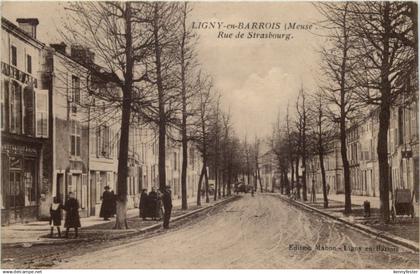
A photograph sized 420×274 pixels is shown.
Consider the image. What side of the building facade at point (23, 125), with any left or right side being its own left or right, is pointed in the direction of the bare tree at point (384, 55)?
front

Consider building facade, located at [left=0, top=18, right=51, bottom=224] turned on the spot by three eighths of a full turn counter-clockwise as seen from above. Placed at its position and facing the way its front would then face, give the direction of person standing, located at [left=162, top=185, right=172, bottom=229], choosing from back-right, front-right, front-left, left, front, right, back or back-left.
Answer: right

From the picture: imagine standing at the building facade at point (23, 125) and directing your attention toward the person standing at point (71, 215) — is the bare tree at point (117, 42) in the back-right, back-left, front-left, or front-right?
front-left

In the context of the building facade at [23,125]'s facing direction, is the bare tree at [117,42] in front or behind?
in front

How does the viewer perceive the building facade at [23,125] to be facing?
facing the viewer and to the right of the viewer

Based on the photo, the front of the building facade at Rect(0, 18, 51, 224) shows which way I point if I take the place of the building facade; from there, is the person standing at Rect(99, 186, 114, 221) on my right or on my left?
on my left

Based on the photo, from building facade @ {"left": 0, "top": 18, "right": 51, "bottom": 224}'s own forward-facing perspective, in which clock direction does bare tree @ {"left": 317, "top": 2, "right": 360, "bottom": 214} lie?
The bare tree is roughly at 11 o'clock from the building facade.

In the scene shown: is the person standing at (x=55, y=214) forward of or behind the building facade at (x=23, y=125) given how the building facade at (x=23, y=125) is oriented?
forward
